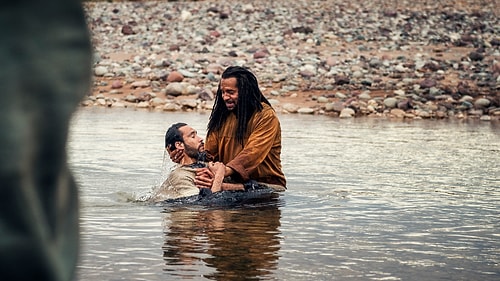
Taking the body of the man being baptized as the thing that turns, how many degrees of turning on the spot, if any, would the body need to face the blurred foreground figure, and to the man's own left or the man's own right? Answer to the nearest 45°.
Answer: approximately 90° to the man's own right

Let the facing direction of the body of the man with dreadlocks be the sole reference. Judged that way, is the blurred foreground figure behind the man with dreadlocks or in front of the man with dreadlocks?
in front

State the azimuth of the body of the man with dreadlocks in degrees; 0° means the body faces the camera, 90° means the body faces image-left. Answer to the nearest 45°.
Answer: approximately 45°
